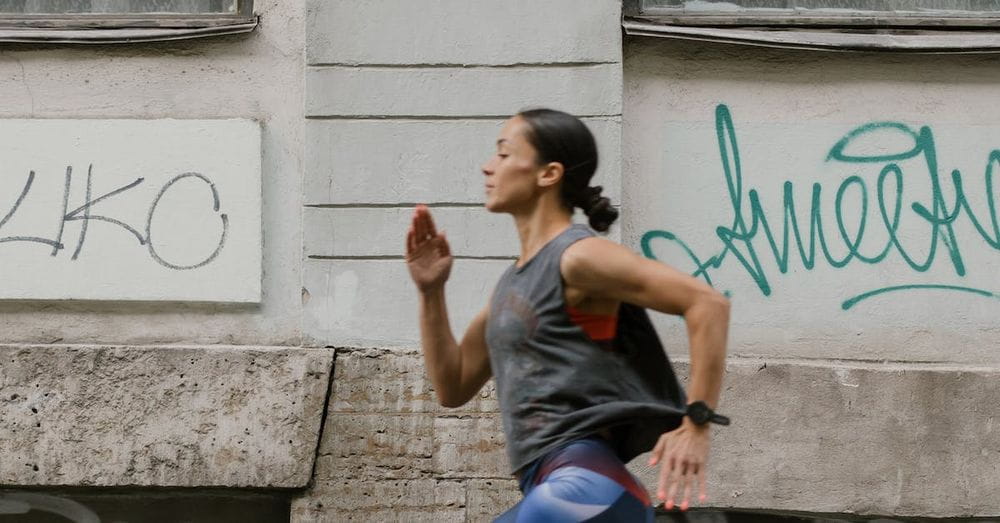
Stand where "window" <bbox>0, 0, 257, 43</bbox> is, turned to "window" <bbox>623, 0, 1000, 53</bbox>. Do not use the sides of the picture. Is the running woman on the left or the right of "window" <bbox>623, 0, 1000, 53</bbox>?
right

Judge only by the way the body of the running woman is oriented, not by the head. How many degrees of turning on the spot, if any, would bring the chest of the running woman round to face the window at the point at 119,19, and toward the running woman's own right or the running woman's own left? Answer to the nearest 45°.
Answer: approximately 45° to the running woman's own right

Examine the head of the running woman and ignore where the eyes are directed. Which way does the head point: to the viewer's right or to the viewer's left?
to the viewer's left

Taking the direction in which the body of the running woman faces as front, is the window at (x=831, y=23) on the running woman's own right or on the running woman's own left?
on the running woman's own right

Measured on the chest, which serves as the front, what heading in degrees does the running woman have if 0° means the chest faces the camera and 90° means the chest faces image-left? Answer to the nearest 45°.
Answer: approximately 90°
